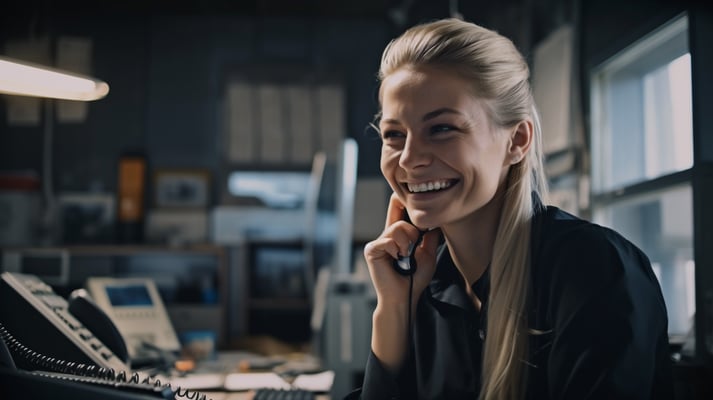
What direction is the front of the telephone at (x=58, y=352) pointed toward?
to the viewer's right

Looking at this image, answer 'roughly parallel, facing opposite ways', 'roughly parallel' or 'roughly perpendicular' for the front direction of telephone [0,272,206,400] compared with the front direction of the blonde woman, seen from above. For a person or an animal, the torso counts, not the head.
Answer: roughly parallel, facing opposite ways

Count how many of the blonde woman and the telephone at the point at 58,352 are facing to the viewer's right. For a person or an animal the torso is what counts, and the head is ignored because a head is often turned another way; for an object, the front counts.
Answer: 1

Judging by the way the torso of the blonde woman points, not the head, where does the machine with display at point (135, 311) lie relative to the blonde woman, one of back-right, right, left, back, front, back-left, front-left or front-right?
right

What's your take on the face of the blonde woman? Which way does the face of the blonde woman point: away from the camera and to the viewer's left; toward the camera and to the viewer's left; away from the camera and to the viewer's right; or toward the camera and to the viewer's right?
toward the camera and to the viewer's left

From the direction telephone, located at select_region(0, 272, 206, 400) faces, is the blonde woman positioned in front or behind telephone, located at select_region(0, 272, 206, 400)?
in front

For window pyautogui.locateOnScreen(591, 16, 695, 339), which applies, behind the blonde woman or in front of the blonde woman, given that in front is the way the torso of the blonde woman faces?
behind

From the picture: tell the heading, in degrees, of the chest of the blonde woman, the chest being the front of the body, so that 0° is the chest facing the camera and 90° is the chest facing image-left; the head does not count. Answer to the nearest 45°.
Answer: approximately 45°

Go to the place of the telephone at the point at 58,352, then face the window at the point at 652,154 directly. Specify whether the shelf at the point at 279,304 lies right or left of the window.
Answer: left
